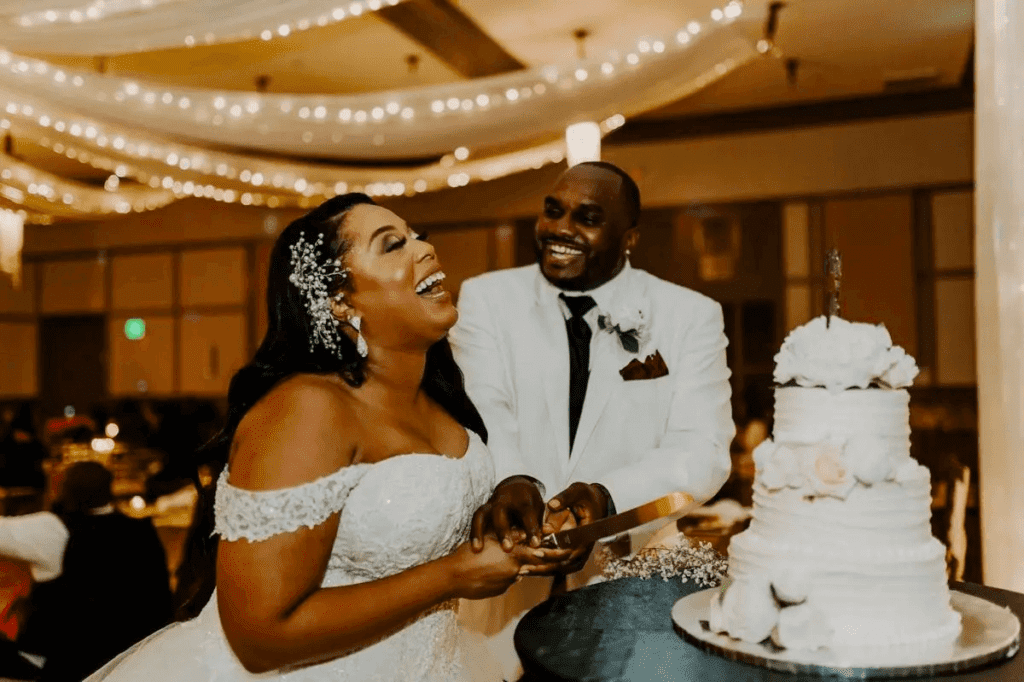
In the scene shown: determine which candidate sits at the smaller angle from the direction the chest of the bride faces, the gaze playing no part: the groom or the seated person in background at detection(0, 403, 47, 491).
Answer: the groom

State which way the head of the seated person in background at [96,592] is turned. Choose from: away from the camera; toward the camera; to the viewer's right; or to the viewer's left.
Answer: away from the camera

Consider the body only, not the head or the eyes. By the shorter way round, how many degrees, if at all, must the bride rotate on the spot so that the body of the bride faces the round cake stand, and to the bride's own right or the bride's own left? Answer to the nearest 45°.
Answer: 0° — they already face it

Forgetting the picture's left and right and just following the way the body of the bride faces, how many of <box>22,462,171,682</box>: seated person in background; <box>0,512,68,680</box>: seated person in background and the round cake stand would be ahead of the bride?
1

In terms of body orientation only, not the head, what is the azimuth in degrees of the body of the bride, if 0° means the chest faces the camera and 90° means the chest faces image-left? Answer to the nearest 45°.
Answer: approximately 315°

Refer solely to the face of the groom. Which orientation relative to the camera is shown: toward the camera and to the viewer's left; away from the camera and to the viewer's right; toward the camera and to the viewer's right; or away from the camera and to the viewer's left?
toward the camera and to the viewer's left

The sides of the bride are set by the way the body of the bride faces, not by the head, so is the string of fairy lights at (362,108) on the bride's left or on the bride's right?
on the bride's left

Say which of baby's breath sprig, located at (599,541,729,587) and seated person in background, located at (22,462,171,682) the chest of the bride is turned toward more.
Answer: the baby's breath sprig

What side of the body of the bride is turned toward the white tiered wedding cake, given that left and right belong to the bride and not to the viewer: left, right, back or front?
front

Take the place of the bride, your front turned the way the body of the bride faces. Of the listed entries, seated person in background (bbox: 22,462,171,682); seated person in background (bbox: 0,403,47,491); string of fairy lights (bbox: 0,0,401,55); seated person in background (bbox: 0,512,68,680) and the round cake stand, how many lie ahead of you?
1

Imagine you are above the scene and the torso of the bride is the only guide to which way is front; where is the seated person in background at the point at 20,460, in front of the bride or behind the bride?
behind

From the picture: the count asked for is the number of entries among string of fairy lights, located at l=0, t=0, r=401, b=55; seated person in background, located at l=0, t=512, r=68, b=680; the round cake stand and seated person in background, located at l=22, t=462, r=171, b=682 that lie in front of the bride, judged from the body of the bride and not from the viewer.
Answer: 1

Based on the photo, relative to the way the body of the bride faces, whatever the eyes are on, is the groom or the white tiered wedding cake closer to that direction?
the white tiered wedding cake

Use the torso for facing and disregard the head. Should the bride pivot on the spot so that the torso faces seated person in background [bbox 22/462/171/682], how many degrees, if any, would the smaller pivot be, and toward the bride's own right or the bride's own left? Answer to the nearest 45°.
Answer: approximately 180°

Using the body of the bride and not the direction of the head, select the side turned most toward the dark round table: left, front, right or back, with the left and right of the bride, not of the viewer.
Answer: front

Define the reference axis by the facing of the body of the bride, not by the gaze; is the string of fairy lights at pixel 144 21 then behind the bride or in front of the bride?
behind

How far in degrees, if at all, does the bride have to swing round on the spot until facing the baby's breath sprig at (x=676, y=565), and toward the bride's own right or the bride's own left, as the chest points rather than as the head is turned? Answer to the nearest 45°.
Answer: approximately 45° to the bride's own left
